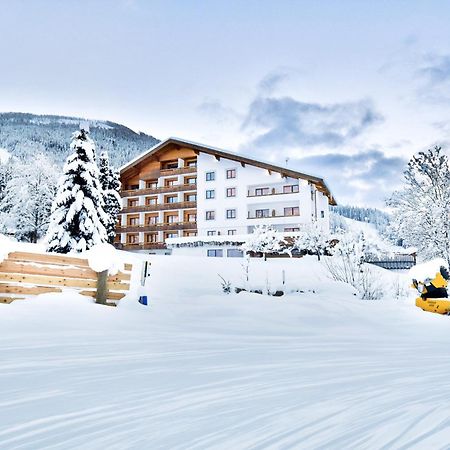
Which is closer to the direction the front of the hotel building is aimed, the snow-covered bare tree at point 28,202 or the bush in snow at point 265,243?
the bush in snow

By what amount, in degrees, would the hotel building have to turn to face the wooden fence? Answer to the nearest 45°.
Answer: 0° — it already faces it

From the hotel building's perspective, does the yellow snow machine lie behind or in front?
in front

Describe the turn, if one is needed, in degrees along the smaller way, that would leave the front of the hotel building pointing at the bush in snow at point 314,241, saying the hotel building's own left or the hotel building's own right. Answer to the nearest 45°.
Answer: approximately 45° to the hotel building's own left

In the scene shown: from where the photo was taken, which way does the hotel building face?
toward the camera

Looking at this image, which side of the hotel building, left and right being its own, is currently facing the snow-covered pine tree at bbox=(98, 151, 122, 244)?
right

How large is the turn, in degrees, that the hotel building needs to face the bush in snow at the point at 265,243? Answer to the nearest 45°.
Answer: approximately 45° to its left

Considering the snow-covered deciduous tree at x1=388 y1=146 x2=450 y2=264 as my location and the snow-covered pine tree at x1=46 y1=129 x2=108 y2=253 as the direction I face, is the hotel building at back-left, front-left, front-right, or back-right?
front-right
